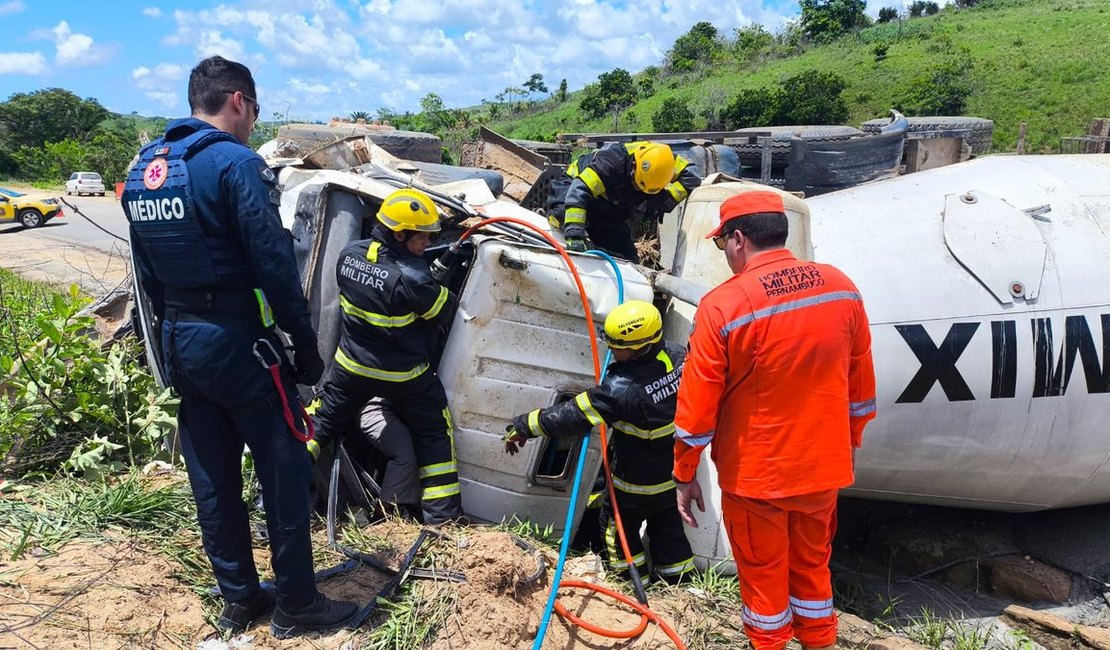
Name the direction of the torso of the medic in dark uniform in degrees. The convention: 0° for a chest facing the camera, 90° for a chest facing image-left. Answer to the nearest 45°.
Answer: approximately 225°

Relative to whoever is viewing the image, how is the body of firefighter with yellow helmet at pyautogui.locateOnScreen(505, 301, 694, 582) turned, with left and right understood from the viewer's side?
facing away from the viewer and to the left of the viewer

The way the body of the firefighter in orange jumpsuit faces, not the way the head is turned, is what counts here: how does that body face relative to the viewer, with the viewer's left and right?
facing away from the viewer and to the left of the viewer

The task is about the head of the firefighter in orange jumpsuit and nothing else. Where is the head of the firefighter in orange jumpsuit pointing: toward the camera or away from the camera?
away from the camera

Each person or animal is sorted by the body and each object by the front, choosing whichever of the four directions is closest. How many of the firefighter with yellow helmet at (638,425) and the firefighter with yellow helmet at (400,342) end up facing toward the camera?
0

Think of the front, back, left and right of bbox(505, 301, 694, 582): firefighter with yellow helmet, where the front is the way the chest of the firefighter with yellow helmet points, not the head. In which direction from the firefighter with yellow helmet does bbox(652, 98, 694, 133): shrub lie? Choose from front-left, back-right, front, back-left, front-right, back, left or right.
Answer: front-right

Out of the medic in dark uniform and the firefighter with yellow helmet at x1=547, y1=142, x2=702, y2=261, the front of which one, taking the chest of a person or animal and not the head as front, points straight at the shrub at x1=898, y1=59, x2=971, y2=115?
the medic in dark uniform

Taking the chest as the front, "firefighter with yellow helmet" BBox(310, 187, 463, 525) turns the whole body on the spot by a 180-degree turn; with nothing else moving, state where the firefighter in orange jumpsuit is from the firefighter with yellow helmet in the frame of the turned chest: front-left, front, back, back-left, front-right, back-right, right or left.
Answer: left

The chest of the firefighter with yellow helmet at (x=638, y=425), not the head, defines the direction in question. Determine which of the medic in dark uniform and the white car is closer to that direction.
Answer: the white car

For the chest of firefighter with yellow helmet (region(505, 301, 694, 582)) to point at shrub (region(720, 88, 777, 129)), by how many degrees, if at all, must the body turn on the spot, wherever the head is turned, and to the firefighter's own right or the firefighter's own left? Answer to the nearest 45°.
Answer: approximately 45° to the firefighter's own right

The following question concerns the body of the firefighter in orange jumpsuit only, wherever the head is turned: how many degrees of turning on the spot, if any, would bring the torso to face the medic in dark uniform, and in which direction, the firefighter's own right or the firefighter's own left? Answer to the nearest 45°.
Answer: approximately 45° to the firefighter's own left

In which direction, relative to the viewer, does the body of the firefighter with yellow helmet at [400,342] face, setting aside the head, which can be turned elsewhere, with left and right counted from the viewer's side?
facing away from the viewer and to the right of the viewer

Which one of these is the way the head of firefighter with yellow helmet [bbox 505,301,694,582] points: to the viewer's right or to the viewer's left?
to the viewer's left

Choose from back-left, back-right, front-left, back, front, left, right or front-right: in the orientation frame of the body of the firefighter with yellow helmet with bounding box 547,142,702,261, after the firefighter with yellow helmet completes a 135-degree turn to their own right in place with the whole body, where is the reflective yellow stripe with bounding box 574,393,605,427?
left
